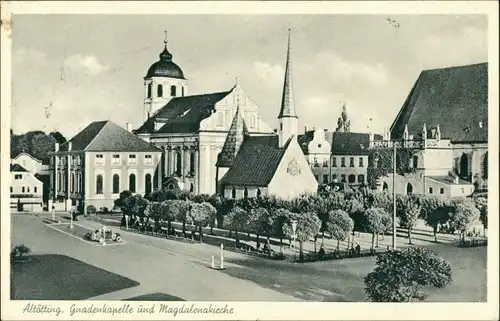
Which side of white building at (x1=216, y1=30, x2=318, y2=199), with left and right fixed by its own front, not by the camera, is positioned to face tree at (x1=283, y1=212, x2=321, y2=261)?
front

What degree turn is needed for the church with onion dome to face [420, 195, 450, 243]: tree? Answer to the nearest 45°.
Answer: approximately 45° to its left

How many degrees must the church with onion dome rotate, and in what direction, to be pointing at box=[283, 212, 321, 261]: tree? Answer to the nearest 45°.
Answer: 0° — it already faces it

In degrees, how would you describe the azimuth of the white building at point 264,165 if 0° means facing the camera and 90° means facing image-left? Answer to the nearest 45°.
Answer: approximately 315°

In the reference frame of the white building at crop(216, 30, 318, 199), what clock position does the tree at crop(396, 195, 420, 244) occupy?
The tree is roughly at 11 o'clock from the white building.
